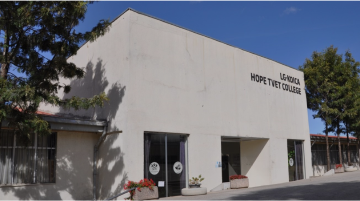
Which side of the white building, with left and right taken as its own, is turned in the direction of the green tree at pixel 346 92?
left

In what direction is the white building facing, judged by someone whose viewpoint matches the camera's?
facing the viewer and to the right of the viewer

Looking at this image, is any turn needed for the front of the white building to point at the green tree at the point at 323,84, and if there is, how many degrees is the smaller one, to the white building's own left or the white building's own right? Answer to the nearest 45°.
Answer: approximately 90° to the white building's own left

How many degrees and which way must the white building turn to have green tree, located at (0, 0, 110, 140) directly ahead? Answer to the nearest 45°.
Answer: approximately 90° to its right

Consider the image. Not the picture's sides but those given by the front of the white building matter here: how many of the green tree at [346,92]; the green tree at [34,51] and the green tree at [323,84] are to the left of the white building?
2
